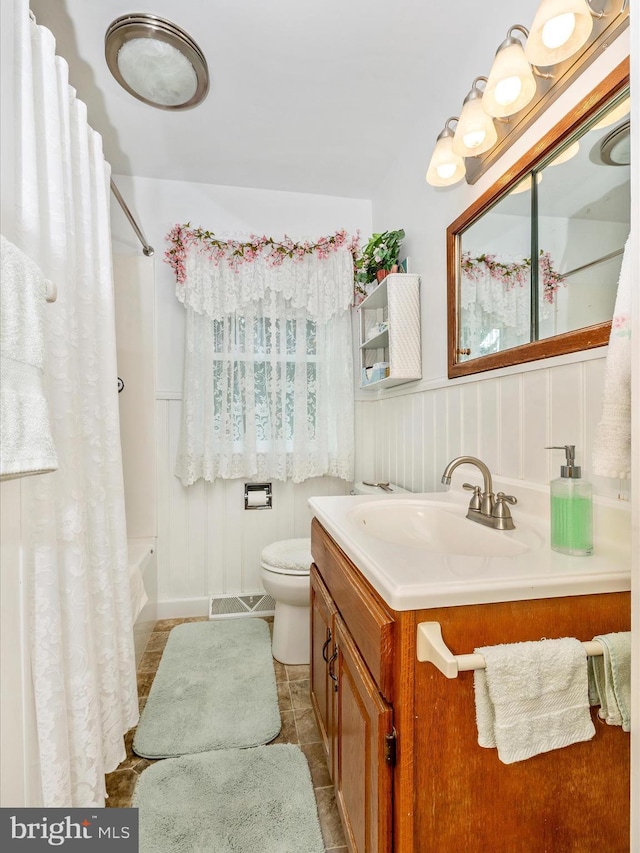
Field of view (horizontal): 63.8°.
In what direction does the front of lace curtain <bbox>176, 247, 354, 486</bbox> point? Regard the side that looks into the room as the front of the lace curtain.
toward the camera

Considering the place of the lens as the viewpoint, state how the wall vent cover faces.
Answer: facing the viewer

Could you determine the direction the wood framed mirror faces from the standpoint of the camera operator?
facing the viewer and to the left of the viewer

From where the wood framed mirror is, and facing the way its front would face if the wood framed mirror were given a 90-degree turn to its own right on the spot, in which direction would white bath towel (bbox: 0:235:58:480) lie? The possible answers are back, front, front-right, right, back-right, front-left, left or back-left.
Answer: left

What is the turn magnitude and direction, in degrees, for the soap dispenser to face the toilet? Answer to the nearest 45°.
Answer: approximately 45° to its right

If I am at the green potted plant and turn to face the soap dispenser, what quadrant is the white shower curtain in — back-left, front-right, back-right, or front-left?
front-right

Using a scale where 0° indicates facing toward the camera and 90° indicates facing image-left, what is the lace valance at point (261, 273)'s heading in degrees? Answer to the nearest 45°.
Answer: approximately 0°

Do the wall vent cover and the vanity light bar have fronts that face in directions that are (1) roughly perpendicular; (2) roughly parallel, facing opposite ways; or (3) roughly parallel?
roughly perpendicular

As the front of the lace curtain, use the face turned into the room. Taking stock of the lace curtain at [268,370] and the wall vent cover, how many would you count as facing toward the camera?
2
